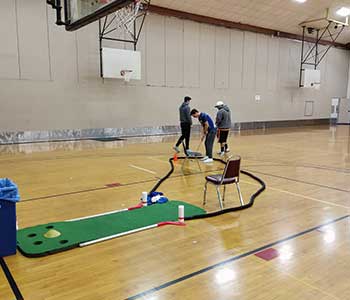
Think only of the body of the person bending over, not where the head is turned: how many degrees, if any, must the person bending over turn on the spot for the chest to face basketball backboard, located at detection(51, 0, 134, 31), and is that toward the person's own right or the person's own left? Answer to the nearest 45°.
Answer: approximately 45° to the person's own left

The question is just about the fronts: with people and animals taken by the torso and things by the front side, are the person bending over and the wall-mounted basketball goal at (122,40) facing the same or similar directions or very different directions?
very different directions

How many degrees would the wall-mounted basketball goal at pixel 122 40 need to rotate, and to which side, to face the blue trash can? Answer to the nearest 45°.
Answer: approximately 45° to its right

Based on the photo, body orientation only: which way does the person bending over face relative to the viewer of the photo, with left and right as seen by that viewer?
facing to the left of the viewer

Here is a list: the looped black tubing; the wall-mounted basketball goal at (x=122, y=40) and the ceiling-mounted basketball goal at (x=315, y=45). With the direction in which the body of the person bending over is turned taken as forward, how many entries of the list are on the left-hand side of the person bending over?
1

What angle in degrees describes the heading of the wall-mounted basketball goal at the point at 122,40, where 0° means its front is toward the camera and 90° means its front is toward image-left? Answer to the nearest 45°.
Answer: approximately 315°

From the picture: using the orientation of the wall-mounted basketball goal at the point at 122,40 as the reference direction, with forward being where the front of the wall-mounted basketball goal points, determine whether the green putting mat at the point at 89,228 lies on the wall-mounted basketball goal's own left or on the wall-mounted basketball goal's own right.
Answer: on the wall-mounted basketball goal's own right

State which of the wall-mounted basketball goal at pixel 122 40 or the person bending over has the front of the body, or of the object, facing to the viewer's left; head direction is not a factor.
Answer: the person bending over

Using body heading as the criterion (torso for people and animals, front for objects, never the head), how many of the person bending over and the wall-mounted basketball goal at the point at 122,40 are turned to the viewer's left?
1

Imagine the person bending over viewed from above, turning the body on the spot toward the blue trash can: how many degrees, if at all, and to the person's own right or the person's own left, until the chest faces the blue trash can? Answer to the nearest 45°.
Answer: approximately 90° to the person's own left
